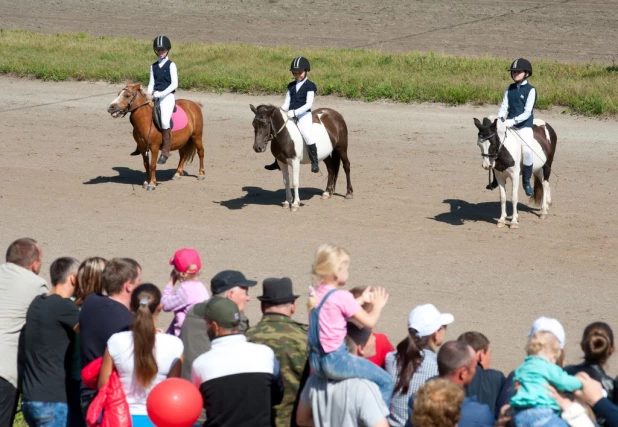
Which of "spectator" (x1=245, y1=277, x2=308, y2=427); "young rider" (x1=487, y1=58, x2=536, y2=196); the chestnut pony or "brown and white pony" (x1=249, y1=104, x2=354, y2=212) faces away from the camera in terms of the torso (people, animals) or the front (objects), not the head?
the spectator

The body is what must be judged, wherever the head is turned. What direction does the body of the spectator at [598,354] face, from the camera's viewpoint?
away from the camera

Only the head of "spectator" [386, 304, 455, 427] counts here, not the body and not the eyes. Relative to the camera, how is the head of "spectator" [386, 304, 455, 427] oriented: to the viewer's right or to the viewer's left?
to the viewer's right

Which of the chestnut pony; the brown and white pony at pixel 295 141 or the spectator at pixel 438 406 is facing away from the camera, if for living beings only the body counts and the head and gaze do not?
the spectator

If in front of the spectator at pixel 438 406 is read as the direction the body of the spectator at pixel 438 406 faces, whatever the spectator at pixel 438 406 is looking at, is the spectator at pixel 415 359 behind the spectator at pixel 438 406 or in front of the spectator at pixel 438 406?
in front

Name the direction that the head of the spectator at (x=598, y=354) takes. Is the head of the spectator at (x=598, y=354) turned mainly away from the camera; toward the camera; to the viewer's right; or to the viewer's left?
away from the camera

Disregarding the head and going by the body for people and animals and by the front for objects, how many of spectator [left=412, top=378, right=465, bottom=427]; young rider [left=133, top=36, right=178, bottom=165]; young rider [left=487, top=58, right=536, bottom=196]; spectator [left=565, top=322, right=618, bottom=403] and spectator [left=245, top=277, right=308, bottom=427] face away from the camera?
3

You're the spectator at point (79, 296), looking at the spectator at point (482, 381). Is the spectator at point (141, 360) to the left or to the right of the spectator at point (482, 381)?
right

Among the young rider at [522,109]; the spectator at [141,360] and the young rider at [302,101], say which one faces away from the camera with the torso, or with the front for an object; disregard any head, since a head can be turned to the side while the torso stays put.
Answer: the spectator

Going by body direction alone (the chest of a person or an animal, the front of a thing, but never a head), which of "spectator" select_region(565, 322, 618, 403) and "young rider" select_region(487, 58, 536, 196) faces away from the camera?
the spectator

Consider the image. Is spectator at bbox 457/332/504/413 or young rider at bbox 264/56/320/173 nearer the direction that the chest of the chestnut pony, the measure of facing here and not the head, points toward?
the spectator

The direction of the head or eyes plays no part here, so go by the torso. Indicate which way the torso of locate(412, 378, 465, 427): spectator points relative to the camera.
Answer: away from the camera

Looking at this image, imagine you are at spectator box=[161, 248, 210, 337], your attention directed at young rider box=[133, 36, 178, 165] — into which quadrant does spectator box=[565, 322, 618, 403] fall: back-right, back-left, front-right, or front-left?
back-right

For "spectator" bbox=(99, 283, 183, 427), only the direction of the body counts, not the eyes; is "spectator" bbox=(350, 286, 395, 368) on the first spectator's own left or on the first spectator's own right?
on the first spectator's own right

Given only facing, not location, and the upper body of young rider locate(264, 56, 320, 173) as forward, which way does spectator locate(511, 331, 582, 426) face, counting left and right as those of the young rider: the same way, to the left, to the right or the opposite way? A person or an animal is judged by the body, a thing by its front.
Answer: the opposite way

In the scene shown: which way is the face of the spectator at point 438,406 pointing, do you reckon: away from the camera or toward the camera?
away from the camera

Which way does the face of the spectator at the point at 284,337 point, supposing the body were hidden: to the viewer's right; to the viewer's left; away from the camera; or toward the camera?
away from the camera
